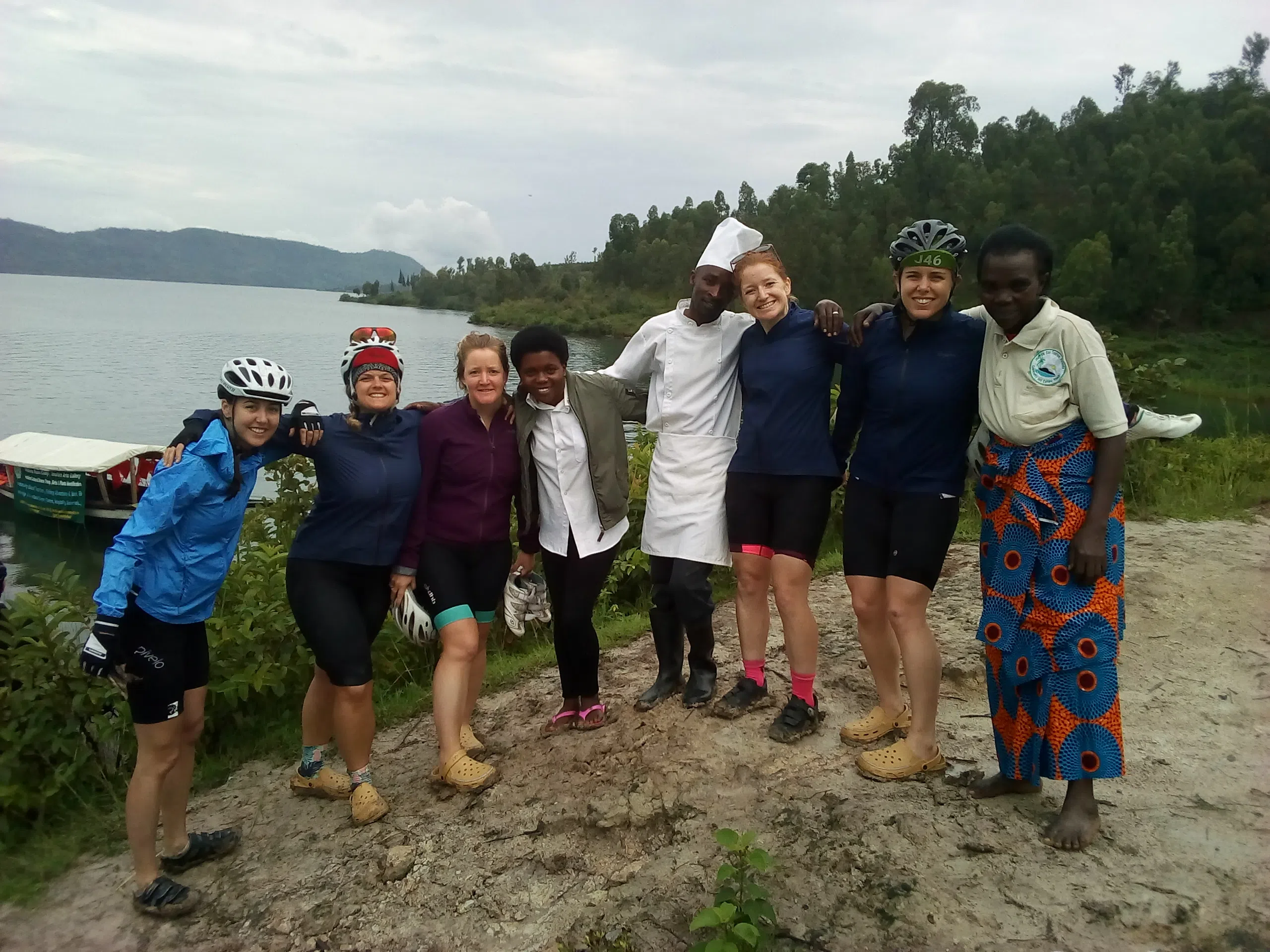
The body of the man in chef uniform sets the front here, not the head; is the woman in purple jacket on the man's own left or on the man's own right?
on the man's own right

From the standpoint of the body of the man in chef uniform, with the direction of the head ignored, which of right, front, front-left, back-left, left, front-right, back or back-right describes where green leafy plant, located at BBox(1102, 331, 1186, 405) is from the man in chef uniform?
back-left

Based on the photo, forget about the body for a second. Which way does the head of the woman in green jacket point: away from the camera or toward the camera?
toward the camera

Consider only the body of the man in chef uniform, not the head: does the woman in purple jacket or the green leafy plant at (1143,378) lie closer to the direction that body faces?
the woman in purple jacket

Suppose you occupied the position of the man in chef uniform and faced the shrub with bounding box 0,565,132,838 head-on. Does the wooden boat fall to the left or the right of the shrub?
right

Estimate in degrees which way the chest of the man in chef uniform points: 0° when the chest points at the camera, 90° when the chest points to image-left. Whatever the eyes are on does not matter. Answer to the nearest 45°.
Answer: approximately 0°

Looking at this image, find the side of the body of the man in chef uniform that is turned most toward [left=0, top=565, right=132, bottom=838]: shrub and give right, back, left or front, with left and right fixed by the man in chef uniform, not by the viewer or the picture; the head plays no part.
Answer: right

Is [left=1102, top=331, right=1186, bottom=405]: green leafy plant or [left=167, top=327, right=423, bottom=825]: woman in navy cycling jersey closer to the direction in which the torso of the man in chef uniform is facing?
the woman in navy cycling jersey

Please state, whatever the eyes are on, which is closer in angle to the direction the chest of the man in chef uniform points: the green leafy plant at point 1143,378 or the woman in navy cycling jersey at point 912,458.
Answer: the woman in navy cycling jersey

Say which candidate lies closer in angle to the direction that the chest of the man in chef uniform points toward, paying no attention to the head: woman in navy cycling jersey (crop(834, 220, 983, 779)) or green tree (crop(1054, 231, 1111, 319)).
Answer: the woman in navy cycling jersey

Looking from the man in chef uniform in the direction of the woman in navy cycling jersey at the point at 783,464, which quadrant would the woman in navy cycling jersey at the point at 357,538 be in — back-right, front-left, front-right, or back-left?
back-right

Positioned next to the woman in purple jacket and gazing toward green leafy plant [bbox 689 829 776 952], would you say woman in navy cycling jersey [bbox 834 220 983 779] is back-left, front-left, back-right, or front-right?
front-left

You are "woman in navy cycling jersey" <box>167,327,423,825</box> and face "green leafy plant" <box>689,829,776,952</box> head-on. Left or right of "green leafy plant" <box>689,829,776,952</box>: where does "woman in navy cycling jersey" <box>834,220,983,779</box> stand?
left

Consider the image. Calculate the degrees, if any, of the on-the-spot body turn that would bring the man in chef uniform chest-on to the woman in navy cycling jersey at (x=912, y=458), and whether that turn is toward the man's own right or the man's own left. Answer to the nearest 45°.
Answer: approximately 45° to the man's own left

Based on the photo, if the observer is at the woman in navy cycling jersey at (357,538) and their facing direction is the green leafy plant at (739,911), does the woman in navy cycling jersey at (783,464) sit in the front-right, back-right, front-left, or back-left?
front-left

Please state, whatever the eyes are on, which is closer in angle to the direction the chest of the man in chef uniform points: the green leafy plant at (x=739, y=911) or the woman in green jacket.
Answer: the green leafy plant
